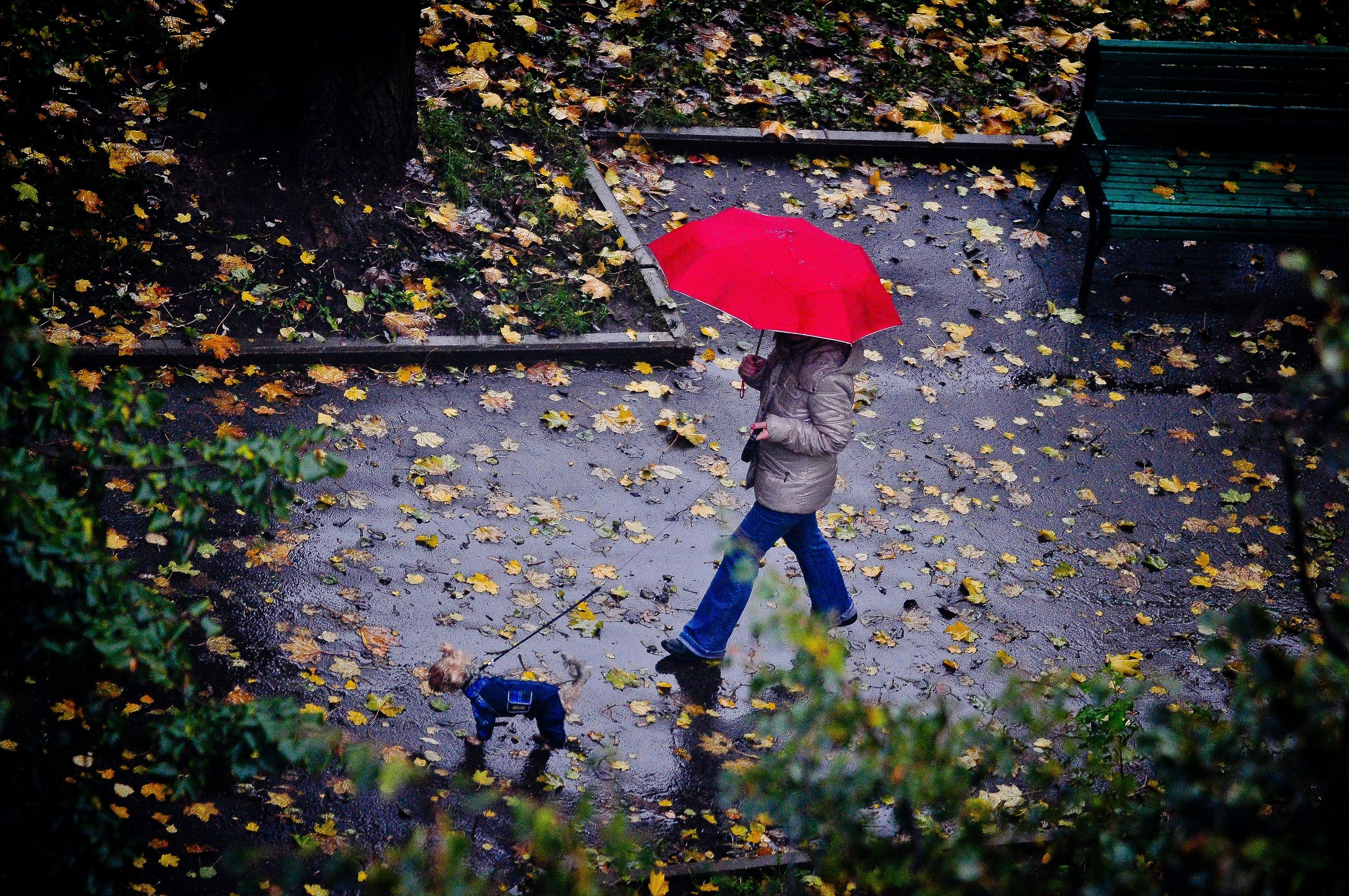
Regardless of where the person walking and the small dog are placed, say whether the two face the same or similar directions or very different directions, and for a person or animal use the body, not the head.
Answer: same or similar directions

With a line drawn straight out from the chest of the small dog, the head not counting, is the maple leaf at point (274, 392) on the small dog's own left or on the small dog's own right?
on the small dog's own right

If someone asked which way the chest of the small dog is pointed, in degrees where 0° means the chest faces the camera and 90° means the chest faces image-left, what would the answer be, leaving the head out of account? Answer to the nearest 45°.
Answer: approximately 90°

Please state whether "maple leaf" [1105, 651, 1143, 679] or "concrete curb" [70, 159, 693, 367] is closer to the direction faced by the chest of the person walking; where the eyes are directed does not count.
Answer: the concrete curb

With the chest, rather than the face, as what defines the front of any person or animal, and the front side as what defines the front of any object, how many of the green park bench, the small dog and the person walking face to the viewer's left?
2

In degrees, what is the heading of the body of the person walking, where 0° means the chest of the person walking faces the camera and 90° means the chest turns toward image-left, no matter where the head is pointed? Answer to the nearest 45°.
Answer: approximately 90°

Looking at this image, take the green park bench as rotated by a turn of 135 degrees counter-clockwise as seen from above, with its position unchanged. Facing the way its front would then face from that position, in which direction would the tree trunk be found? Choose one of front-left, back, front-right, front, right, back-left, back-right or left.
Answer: back

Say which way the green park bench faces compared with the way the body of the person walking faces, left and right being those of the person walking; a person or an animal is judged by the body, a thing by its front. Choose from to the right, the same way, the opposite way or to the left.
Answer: to the left

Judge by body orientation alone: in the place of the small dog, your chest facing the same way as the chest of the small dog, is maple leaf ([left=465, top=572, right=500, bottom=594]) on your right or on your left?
on your right

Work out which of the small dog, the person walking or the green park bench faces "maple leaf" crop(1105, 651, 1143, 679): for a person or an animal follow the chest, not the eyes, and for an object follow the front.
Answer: the green park bench

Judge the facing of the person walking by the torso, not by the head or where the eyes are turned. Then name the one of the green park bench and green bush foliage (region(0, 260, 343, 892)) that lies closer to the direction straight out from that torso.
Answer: the green bush foliage

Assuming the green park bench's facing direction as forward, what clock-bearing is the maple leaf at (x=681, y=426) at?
The maple leaf is roughly at 1 o'clock from the green park bench.

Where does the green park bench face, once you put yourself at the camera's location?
facing the viewer

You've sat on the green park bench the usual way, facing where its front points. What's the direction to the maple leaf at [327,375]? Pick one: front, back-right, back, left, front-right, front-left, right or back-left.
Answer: front-right
